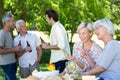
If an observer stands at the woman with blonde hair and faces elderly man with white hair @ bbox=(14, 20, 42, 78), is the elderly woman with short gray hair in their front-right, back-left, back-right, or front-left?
back-left

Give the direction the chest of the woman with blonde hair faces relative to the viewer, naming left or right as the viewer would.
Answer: facing the viewer and to the left of the viewer

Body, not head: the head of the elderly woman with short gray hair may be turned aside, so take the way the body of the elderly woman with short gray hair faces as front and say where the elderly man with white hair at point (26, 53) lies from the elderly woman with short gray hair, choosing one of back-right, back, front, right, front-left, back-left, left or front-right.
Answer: front-right

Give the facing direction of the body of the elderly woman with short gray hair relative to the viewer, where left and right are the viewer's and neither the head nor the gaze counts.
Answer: facing to the left of the viewer

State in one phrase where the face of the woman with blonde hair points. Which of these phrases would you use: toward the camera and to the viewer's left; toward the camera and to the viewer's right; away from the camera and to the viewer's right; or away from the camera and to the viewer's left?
toward the camera and to the viewer's left

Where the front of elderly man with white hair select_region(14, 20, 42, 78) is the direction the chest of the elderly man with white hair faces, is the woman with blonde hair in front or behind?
in front
